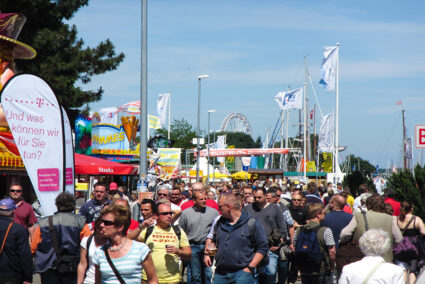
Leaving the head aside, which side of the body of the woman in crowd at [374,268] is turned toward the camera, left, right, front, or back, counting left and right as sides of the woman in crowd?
back

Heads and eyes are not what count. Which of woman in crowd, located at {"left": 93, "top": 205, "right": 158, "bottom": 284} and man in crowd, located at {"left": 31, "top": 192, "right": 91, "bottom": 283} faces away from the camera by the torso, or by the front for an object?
the man in crowd

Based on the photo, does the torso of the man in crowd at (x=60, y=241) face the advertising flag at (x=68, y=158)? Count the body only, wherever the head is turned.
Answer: yes

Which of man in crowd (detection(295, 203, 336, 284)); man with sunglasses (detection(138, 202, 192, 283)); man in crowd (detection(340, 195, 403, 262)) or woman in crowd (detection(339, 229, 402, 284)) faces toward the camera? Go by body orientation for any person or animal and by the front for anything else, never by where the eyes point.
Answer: the man with sunglasses

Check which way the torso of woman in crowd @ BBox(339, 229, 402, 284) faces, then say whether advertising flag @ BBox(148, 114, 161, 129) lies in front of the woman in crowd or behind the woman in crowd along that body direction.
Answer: in front

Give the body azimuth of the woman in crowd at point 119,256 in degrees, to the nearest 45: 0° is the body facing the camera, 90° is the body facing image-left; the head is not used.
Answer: approximately 45°

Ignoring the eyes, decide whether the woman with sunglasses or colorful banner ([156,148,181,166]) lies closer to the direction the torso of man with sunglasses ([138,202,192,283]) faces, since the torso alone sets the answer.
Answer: the woman with sunglasses

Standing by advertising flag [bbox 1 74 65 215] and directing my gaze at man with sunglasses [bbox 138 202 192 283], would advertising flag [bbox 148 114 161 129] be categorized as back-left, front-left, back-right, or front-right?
back-left

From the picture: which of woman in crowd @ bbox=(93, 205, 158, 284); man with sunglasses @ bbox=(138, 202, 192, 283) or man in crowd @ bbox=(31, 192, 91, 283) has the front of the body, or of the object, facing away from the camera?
the man in crowd

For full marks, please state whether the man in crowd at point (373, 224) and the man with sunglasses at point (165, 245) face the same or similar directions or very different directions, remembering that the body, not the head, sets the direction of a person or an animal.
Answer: very different directions

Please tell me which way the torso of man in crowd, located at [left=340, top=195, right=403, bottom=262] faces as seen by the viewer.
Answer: away from the camera

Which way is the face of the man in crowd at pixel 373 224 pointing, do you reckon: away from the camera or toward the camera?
away from the camera
